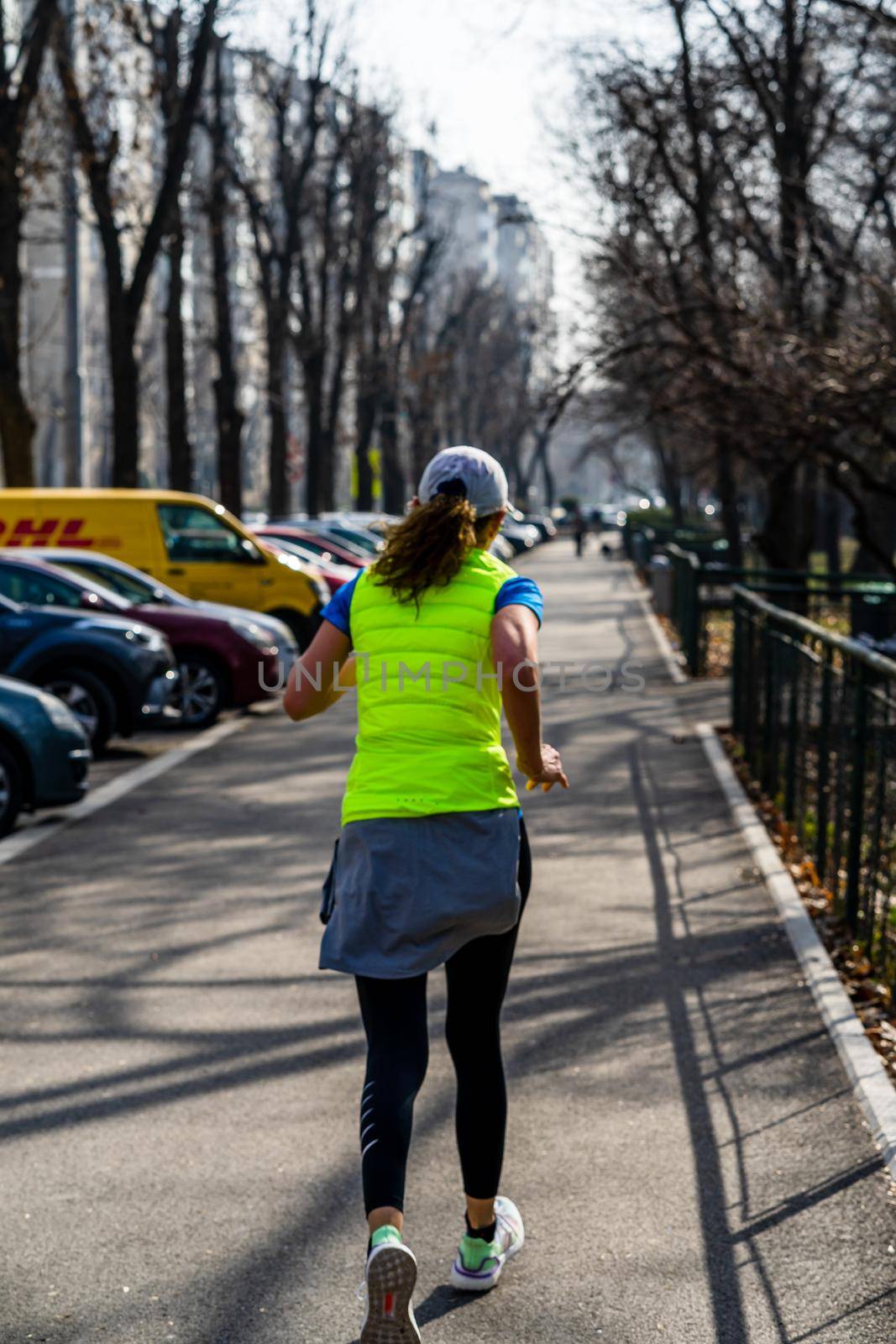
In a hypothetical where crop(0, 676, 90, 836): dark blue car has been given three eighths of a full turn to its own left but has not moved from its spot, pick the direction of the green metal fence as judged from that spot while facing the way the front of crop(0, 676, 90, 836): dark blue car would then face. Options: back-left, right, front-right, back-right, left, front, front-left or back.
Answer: right

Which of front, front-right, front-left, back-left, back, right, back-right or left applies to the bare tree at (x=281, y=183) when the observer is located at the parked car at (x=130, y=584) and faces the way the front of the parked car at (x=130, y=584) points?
left

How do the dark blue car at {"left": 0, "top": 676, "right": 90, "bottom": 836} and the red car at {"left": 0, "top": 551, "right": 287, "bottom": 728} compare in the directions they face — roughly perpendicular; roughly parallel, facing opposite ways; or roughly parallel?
roughly parallel

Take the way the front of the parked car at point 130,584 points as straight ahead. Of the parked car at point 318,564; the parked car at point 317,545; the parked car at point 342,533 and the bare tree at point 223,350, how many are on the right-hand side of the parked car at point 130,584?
0

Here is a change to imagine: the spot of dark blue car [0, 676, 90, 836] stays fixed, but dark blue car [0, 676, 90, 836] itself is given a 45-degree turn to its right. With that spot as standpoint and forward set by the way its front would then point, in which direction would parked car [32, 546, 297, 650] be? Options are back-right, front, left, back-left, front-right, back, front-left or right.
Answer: back-left

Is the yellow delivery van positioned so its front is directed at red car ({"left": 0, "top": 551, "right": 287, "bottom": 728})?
no

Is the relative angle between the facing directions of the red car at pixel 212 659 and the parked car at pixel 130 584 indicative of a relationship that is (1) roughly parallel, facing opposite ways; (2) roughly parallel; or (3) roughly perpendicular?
roughly parallel

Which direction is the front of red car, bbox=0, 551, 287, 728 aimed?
to the viewer's right

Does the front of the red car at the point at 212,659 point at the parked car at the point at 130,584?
no

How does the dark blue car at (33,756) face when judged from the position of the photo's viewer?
facing to the right of the viewer

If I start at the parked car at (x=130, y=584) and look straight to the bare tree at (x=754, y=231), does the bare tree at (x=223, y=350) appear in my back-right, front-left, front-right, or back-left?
front-left

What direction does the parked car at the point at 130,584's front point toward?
to the viewer's right

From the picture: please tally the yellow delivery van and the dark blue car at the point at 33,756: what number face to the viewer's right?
2

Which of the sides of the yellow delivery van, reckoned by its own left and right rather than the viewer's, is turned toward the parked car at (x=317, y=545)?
left

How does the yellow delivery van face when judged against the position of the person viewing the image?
facing to the right of the viewer

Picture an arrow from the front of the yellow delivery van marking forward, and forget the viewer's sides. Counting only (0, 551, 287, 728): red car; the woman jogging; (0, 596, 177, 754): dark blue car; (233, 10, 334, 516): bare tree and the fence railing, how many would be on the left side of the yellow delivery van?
1

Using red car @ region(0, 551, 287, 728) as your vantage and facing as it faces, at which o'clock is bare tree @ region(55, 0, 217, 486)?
The bare tree is roughly at 9 o'clock from the red car.

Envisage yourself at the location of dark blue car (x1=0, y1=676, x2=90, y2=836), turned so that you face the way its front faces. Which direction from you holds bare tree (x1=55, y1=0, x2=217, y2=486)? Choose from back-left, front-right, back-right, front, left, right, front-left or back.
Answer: left

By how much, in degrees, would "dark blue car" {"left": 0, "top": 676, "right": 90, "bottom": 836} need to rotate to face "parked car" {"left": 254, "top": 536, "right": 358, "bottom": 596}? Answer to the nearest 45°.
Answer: approximately 90° to its left

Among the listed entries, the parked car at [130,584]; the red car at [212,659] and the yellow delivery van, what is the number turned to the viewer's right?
3

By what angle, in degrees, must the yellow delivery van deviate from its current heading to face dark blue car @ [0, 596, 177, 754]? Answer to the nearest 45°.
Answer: approximately 90° to its right
